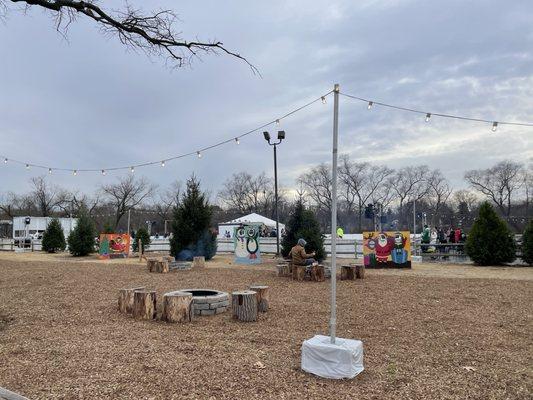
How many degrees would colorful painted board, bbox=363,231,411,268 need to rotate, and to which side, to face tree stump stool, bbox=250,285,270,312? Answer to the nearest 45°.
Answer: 0° — it already faces it

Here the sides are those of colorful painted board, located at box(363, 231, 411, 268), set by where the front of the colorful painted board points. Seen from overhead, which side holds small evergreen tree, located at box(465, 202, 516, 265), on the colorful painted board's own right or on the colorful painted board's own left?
on the colorful painted board's own left

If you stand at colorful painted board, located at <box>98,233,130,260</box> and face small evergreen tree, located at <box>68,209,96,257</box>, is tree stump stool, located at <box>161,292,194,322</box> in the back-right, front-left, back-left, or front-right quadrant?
back-left

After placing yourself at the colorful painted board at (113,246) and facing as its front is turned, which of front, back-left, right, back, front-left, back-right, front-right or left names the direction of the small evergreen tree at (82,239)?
back-right

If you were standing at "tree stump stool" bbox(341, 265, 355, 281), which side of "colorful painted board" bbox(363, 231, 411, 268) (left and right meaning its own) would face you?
front

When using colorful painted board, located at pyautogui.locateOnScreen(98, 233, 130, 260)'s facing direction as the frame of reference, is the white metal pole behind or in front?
in front

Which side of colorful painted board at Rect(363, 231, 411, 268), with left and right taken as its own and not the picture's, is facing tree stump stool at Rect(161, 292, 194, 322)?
front

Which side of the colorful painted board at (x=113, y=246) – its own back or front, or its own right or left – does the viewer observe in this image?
front

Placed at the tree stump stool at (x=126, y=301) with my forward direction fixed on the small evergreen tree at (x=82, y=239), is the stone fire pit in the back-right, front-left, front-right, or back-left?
back-right

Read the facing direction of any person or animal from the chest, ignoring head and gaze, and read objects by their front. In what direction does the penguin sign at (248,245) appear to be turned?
toward the camera

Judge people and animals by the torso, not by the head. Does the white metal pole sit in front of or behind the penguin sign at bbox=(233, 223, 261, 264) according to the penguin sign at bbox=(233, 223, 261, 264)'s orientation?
in front

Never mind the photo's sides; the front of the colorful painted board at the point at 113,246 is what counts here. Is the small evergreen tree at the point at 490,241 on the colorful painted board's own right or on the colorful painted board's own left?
on the colorful painted board's own left
